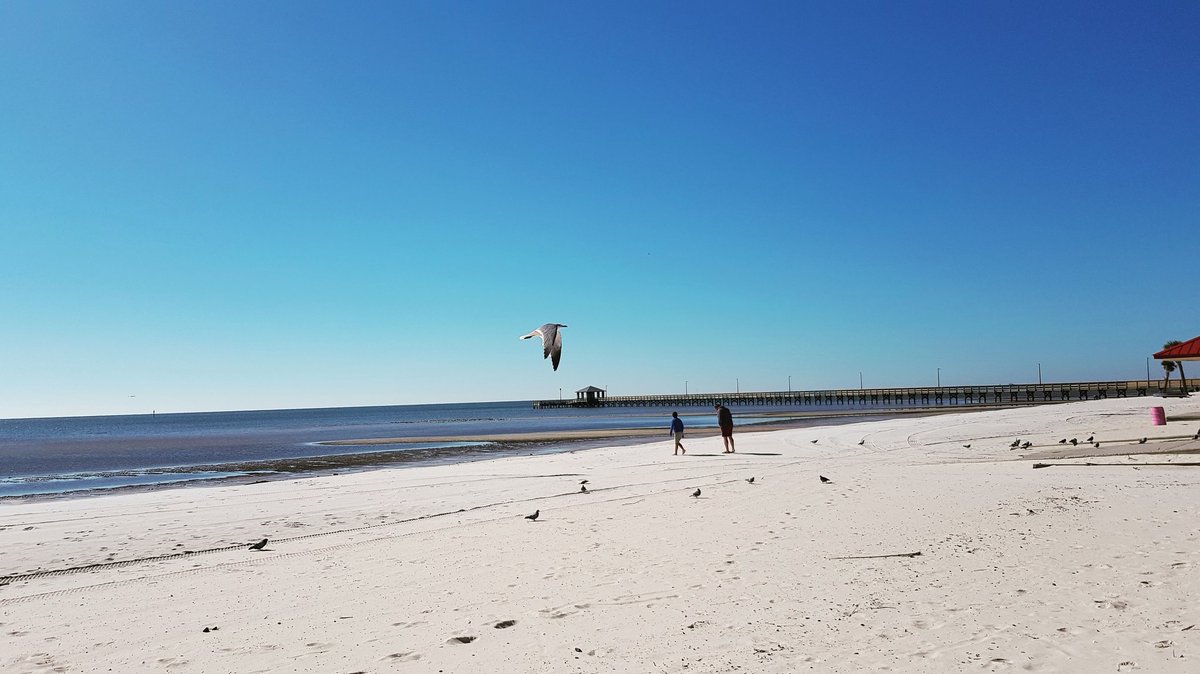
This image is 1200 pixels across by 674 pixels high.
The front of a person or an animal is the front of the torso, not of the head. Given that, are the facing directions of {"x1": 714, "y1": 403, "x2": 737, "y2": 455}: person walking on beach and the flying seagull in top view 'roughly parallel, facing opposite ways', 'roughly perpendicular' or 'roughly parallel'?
roughly parallel, facing opposite ways

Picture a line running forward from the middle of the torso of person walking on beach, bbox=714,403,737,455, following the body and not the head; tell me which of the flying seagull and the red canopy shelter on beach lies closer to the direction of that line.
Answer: the flying seagull

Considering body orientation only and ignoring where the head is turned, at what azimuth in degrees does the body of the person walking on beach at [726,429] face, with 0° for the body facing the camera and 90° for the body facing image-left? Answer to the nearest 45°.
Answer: approximately 90°

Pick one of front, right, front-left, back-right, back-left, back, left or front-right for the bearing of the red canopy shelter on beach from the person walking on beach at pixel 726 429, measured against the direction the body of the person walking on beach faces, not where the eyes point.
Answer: back

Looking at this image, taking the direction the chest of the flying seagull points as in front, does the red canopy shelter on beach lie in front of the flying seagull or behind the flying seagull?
in front
